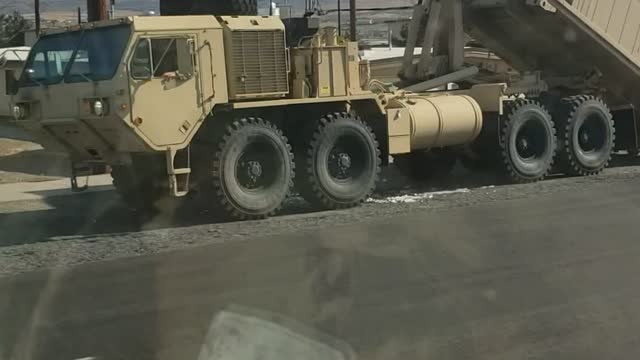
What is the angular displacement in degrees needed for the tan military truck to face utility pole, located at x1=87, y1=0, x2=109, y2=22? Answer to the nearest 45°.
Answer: approximately 90° to its right

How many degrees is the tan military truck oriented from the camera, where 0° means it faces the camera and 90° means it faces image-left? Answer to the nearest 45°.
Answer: approximately 45°
